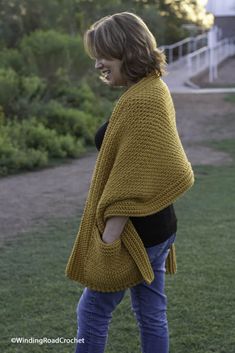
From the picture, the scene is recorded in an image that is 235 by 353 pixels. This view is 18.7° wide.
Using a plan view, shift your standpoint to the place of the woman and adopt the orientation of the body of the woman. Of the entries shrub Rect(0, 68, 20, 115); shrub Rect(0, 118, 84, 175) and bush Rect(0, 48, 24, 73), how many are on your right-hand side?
3

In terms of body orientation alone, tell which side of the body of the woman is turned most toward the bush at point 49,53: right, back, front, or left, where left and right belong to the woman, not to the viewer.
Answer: right

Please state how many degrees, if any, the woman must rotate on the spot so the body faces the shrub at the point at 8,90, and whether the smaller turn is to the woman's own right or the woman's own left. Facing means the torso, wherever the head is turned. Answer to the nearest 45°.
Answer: approximately 90° to the woman's own right

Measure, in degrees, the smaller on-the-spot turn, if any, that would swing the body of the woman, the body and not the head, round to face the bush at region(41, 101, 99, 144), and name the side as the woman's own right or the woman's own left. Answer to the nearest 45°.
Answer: approximately 90° to the woman's own right

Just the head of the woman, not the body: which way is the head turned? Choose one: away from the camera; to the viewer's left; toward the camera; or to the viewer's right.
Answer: to the viewer's left

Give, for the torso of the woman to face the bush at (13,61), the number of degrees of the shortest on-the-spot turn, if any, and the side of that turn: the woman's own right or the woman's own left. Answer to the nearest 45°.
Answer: approximately 90° to the woman's own right

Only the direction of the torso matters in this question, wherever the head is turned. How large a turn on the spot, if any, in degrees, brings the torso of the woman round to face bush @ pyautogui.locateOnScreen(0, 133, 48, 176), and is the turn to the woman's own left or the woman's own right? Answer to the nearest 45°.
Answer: approximately 90° to the woman's own right

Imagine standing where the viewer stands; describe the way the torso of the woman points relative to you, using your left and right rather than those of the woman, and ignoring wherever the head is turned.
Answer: facing to the left of the viewer

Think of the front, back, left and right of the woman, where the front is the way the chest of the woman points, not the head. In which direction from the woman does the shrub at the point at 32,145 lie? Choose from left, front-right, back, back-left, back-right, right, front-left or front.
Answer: right
